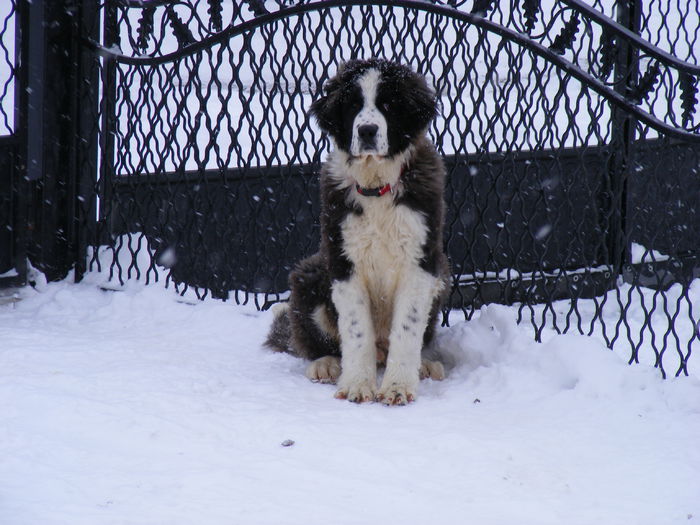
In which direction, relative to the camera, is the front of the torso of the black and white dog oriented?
toward the camera
